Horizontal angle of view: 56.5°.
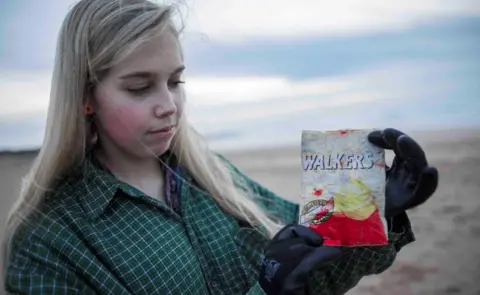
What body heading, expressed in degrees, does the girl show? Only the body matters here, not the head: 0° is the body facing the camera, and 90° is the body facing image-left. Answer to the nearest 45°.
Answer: approximately 315°
